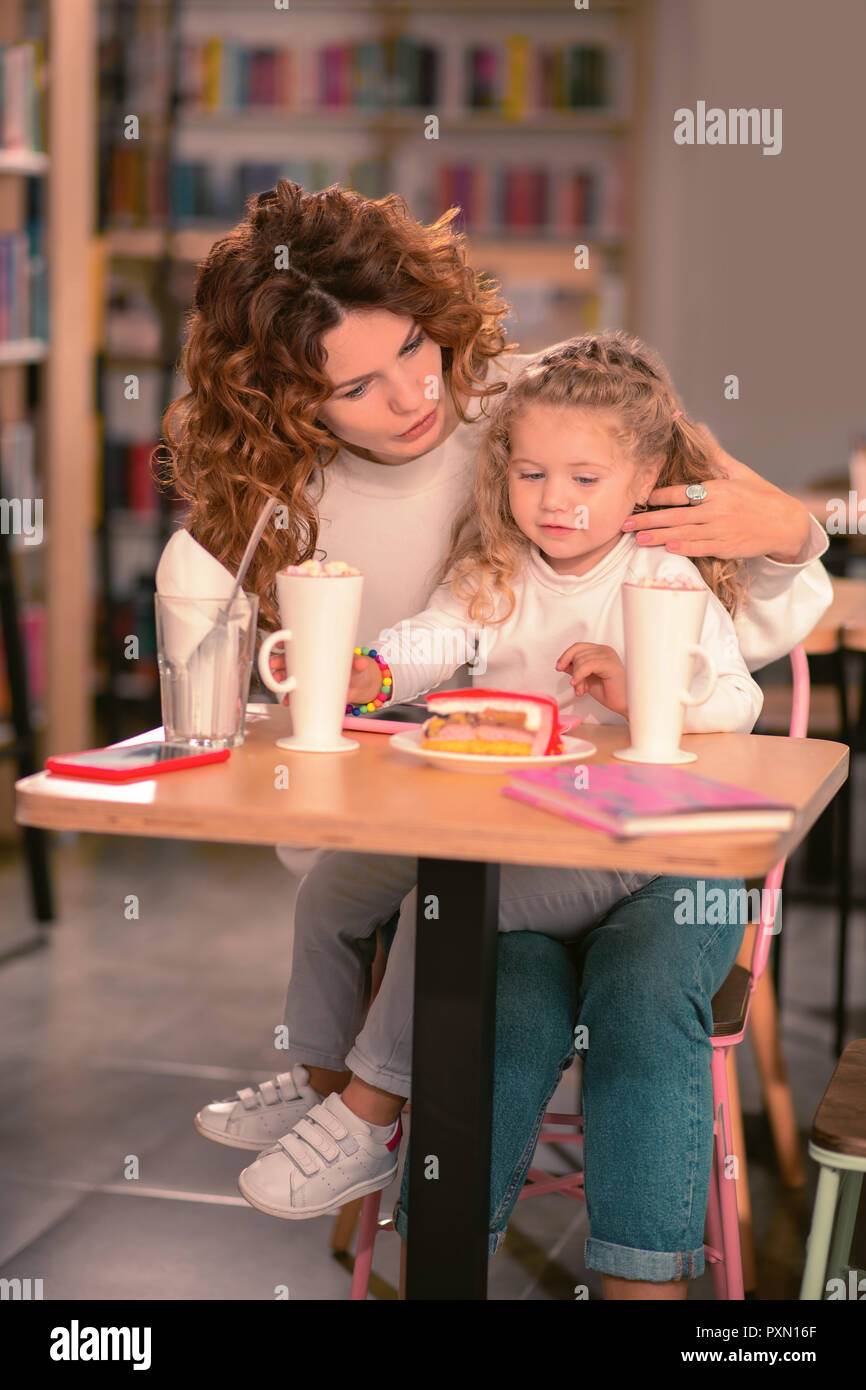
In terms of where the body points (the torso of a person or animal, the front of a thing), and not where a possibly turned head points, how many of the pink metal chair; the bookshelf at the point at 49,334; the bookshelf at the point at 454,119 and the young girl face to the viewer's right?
0

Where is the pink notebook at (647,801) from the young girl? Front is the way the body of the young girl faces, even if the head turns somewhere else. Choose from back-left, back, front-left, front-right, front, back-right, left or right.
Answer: front-left

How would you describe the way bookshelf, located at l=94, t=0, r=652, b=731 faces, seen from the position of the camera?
facing the viewer

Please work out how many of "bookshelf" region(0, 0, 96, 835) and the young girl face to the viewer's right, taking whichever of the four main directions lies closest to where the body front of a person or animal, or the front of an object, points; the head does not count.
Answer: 0

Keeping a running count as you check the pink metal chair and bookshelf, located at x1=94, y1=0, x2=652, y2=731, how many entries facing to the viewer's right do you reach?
0

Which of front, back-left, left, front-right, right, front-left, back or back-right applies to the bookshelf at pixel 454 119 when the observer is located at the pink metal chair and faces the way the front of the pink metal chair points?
back-right

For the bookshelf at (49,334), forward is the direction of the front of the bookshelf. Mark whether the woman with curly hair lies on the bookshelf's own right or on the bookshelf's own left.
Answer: on the bookshelf's own left

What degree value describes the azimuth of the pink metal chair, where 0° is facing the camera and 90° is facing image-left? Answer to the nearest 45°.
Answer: approximately 45°

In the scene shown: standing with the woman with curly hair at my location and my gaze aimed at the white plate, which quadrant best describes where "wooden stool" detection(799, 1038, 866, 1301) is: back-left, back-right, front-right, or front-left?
front-left
